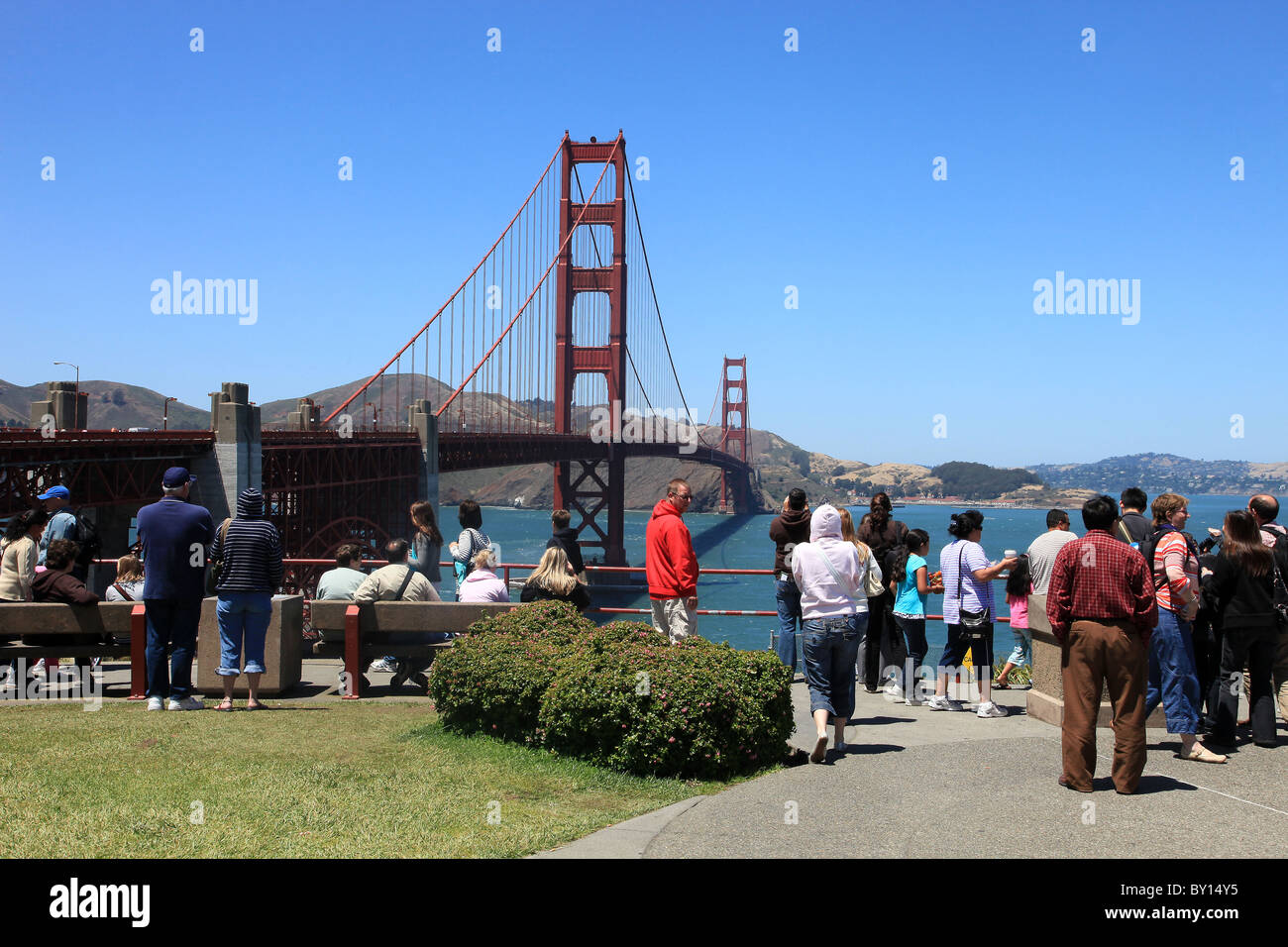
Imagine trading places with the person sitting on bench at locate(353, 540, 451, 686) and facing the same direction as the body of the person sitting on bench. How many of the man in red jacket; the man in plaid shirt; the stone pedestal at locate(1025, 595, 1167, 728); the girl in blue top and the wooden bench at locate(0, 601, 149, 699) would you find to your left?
1

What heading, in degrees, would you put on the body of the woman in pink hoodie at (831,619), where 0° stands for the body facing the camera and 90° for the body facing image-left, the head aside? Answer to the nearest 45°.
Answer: approximately 180°

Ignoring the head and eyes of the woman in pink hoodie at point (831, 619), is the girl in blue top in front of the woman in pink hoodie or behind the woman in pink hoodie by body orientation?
in front

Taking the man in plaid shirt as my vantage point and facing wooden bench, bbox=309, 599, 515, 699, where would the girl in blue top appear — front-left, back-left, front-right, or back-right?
front-right

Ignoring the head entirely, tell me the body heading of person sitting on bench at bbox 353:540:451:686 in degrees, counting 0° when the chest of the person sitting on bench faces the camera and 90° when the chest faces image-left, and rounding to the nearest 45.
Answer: approximately 180°

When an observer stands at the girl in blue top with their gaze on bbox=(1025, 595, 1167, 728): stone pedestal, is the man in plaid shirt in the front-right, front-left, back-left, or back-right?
front-right

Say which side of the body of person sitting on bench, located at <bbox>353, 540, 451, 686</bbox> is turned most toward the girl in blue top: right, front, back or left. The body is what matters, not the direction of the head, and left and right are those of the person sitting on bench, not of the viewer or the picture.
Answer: right

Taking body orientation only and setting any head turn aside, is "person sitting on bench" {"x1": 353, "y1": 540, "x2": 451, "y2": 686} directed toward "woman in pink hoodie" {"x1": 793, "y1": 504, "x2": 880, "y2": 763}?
no

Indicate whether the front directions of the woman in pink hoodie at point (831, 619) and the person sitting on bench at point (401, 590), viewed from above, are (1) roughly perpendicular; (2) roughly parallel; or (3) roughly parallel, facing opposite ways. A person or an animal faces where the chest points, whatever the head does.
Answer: roughly parallel

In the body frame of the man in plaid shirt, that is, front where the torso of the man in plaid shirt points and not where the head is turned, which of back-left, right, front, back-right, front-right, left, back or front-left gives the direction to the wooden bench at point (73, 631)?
left

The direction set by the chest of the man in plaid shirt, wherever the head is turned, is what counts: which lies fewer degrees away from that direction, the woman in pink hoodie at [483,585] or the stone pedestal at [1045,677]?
the stone pedestal

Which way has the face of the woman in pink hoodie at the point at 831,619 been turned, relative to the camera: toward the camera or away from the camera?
away from the camera

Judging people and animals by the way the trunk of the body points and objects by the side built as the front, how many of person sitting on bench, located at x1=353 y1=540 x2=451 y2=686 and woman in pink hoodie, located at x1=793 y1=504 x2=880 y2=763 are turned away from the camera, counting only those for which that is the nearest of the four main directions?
2

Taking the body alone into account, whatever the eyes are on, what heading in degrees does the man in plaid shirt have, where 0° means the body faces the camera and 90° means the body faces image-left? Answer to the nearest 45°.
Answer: approximately 180°

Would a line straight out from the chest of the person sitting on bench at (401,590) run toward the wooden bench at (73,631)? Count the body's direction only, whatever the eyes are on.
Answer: no
